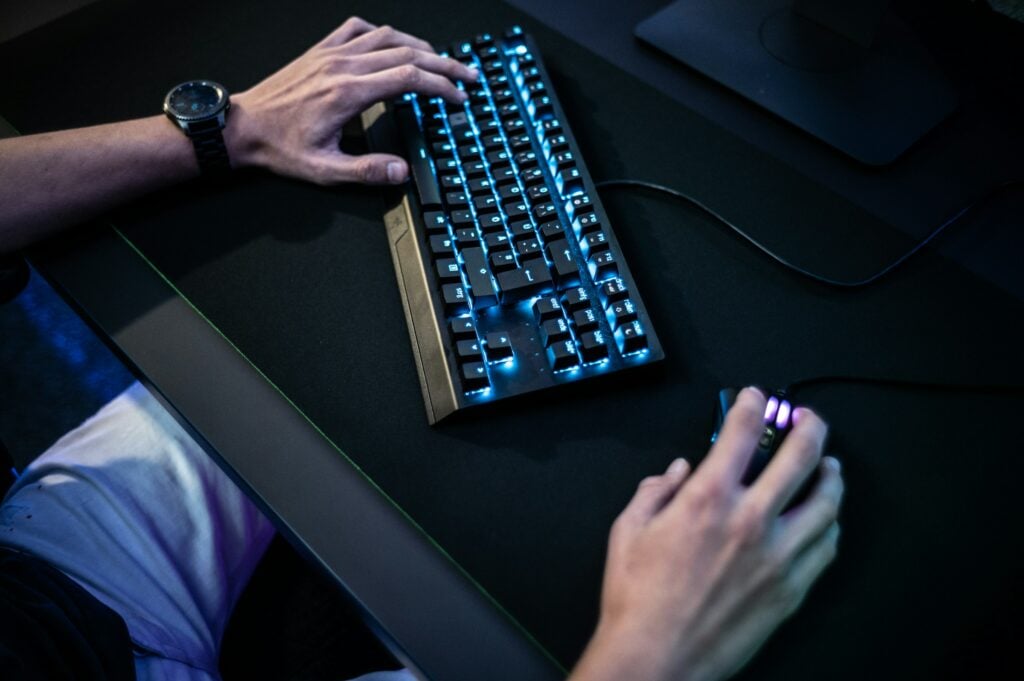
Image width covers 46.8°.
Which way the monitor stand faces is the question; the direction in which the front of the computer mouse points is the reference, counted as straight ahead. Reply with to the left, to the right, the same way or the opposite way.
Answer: the opposite way

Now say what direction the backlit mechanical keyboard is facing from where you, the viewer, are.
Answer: facing to the left of the viewer

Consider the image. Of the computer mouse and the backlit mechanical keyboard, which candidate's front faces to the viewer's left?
the backlit mechanical keyboard

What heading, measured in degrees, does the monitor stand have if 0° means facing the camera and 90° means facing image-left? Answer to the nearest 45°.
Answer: approximately 45°

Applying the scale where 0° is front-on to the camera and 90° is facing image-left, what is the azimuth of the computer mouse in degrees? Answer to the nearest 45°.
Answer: approximately 225°

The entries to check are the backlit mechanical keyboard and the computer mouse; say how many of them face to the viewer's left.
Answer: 1
